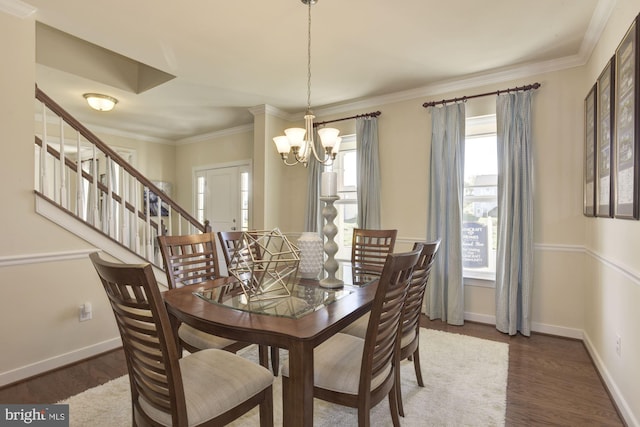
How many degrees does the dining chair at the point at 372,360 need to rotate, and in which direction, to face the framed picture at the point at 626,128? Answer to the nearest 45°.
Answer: approximately 135° to its right

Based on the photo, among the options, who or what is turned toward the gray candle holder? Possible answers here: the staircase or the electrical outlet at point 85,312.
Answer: the electrical outlet

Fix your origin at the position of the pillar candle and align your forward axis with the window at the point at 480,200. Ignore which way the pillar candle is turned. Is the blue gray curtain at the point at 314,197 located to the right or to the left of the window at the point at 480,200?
left

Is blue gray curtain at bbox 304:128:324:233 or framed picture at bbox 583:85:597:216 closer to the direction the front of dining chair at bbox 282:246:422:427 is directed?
the blue gray curtain

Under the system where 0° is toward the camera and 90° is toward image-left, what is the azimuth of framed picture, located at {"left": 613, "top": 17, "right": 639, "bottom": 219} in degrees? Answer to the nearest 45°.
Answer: approximately 90°

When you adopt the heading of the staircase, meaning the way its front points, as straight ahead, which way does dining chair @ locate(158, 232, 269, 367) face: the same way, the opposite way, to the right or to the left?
to the right

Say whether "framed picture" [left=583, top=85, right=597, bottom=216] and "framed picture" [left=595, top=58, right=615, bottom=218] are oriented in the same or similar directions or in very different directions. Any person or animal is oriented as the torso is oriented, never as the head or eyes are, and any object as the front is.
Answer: same or similar directions

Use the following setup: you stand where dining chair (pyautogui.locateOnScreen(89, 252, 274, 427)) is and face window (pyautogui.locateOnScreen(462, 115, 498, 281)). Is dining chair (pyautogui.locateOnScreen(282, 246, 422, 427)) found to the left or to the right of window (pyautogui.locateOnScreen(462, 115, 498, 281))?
right

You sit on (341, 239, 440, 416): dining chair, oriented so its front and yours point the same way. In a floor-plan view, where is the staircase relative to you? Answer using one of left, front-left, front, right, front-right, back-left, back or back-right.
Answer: front-left

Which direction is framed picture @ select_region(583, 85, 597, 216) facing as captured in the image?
to the viewer's left

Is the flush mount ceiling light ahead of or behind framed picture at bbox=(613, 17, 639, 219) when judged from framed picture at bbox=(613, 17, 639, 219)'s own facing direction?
ahead

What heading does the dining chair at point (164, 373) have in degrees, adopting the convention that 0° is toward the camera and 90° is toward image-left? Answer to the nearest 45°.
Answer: approximately 225°

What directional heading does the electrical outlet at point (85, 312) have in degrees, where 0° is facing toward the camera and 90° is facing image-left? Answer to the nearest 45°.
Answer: approximately 315°

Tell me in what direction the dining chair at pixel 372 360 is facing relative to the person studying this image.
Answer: facing away from the viewer and to the left of the viewer

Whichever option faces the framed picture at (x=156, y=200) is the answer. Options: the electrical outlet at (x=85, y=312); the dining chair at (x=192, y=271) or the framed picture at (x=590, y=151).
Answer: the framed picture at (x=590, y=151)

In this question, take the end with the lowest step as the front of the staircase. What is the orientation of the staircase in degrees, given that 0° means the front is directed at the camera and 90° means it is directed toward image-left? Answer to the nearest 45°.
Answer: approximately 225°

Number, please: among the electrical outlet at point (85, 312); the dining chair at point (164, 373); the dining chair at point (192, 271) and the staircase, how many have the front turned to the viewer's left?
0
